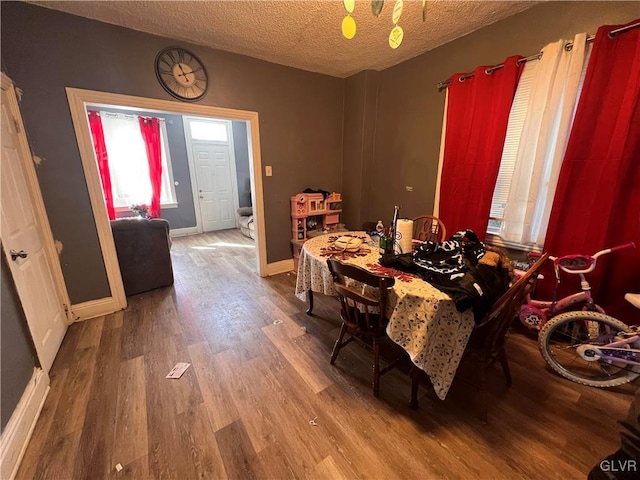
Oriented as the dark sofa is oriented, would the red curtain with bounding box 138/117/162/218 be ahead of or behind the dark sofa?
ahead

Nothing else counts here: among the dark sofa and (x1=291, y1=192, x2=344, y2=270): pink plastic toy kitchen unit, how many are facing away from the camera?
1

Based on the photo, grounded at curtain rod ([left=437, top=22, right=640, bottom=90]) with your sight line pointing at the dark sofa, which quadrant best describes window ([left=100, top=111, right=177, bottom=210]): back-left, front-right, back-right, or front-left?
front-right

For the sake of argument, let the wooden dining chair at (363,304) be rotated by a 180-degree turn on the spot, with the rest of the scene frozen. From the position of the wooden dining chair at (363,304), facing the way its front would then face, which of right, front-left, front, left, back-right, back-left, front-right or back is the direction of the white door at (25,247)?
front-right

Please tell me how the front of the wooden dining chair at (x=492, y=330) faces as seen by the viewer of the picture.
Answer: facing away from the viewer and to the left of the viewer

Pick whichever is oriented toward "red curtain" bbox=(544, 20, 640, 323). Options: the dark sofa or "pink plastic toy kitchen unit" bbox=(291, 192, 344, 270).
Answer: the pink plastic toy kitchen unit

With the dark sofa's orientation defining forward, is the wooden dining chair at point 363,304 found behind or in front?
behind

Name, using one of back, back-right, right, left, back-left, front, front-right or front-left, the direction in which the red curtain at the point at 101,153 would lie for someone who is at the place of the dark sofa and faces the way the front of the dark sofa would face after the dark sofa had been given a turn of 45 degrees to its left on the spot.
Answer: front-right

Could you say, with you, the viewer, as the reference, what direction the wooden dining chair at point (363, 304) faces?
facing away from the viewer and to the right of the viewer

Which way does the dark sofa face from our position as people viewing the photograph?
facing away from the viewer

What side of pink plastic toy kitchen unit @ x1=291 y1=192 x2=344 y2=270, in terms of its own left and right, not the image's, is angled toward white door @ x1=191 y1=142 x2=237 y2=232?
back

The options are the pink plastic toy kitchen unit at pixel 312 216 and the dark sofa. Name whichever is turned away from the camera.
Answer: the dark sofa

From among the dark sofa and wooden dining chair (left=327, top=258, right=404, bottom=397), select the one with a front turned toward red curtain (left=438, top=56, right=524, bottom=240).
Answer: the wooden dining chair

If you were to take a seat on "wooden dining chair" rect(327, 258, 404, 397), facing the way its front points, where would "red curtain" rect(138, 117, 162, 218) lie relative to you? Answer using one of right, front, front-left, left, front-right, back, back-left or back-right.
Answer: left
